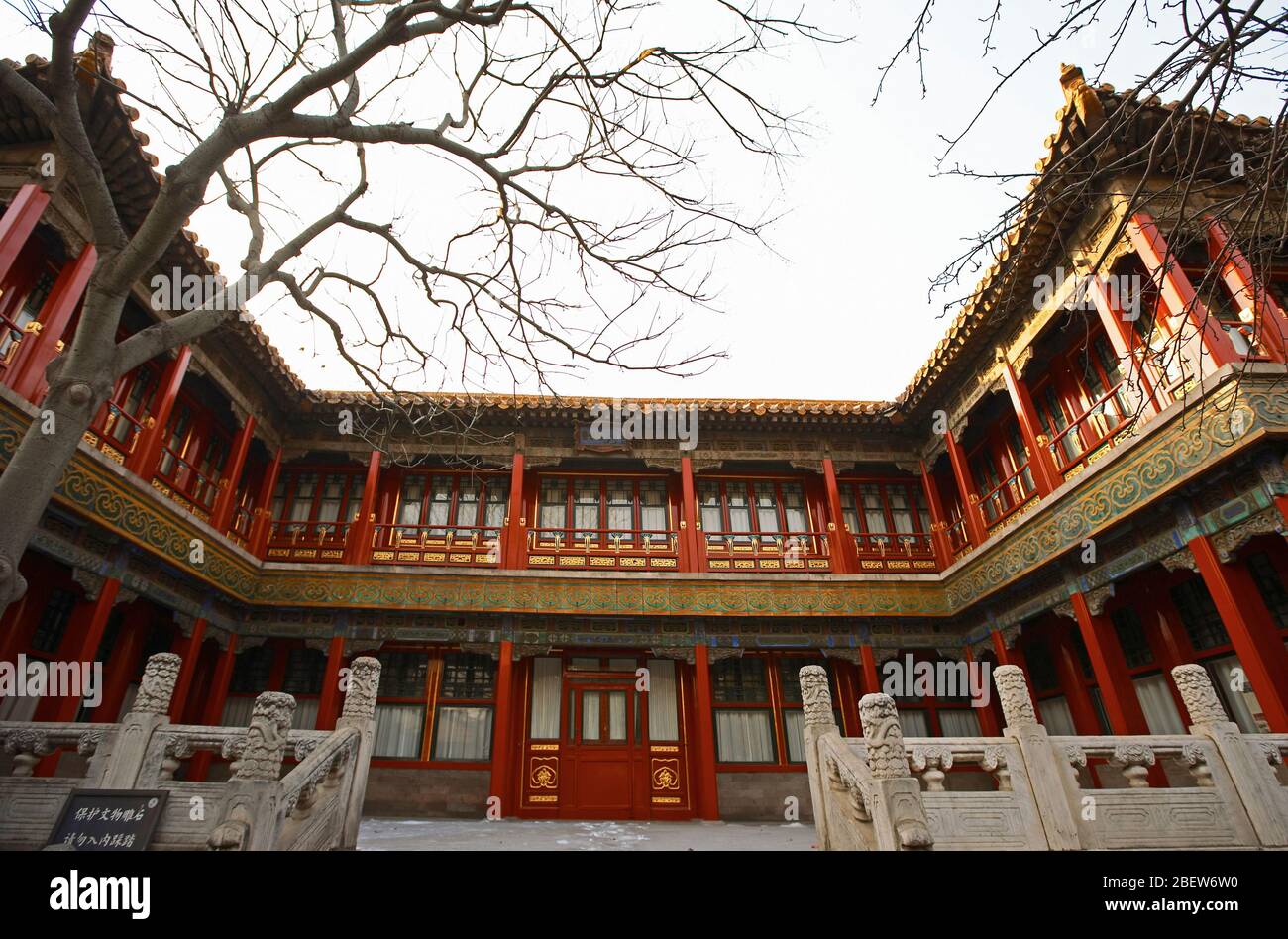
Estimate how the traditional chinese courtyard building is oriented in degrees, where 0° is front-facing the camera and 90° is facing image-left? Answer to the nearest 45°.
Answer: approximately 0°

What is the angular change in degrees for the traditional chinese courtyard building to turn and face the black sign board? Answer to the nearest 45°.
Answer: approximately 45° to its right
